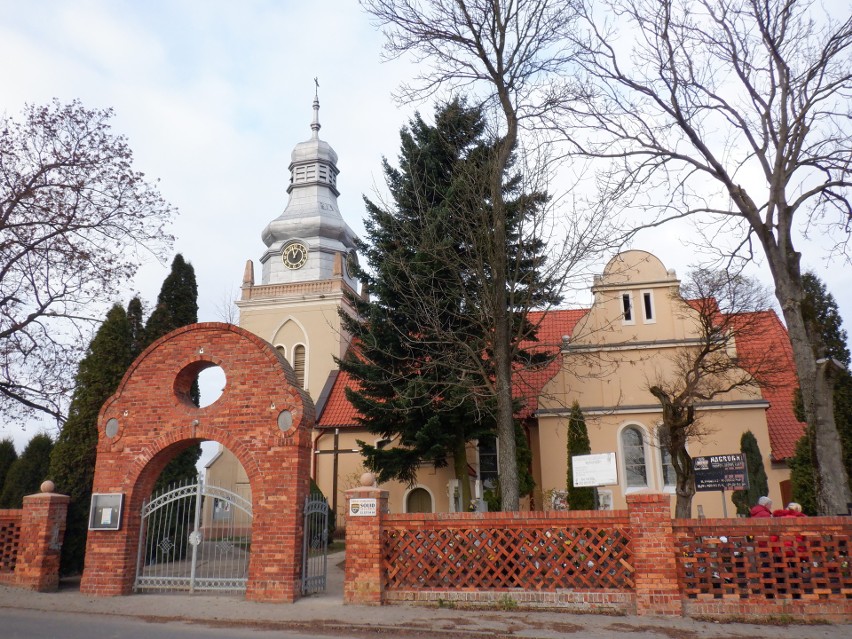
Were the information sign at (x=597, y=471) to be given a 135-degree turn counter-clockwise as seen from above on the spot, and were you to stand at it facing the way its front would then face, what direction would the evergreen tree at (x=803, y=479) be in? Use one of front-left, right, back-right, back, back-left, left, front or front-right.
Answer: front

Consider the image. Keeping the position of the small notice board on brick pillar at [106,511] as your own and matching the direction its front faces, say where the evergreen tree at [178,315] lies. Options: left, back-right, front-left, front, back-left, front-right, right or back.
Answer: back

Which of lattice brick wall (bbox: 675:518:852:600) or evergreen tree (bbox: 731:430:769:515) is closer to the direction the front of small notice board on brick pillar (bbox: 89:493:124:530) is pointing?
the lattice brick wall

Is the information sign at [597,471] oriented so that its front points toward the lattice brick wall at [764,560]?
no

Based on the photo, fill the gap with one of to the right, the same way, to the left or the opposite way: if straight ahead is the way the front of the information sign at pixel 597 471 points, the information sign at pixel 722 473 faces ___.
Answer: the same way

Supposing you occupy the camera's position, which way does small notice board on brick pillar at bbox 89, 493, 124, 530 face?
facing the viewer

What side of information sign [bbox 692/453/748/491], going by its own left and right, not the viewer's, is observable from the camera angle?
front

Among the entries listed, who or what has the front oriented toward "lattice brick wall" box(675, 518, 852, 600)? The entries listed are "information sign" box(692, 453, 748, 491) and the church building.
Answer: the information sign

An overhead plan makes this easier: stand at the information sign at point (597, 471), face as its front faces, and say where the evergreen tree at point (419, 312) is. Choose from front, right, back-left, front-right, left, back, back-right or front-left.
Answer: back-right

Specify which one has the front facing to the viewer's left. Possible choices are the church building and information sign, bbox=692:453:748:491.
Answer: the church building

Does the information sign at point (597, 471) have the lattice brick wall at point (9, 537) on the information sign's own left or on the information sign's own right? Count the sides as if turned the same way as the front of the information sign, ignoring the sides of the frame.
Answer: on the information sign's own right

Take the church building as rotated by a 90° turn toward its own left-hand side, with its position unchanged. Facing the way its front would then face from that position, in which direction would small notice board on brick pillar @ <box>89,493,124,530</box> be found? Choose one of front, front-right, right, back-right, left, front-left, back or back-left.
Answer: front-right

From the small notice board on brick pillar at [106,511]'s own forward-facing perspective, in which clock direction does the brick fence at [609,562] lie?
The brick fence is roughly at 10 o'clock from the small notice board on brick pillar.

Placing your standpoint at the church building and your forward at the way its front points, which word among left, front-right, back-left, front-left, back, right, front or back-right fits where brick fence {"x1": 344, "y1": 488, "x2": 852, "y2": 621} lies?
front

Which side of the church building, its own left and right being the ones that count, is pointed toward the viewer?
left

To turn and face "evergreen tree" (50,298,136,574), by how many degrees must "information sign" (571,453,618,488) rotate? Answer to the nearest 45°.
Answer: approximately 90° to its right
